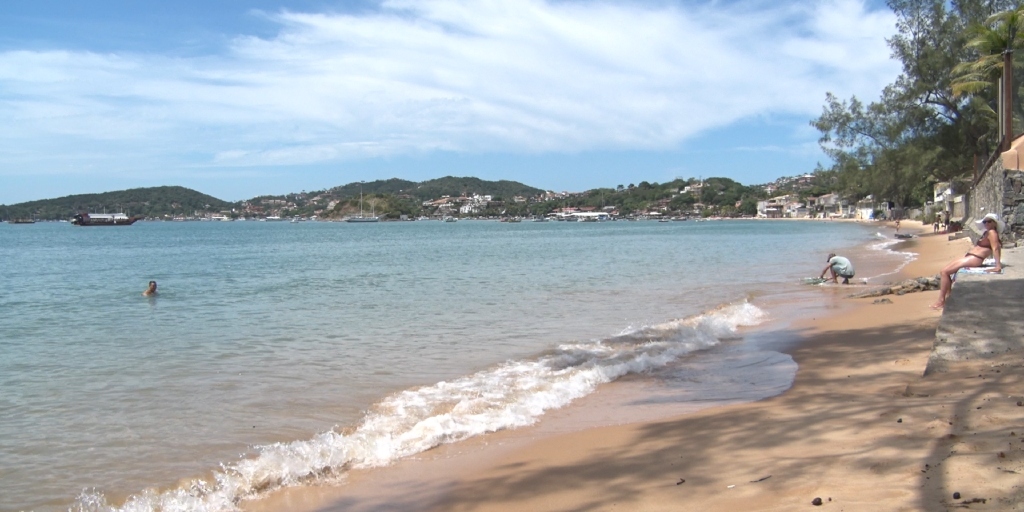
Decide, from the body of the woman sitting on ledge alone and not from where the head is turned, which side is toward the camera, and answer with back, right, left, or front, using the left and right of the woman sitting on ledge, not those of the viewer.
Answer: left

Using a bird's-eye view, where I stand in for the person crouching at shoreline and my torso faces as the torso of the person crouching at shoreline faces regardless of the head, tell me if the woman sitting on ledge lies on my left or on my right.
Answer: on my left

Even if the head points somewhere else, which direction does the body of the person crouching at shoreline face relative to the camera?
to the viewer's left

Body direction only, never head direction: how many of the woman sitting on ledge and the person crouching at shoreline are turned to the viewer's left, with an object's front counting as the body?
2

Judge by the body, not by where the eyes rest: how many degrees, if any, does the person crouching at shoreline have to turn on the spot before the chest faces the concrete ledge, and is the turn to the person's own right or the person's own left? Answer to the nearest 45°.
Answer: approximately 90° to the person's own left
